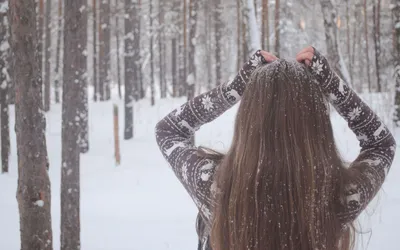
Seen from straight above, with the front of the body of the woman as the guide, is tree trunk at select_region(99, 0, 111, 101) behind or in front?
in front

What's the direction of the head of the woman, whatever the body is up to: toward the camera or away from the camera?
away from the camera

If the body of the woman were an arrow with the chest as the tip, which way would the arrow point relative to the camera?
away from the camera

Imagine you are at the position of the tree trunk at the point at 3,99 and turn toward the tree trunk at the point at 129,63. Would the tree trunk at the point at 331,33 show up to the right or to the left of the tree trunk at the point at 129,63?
right

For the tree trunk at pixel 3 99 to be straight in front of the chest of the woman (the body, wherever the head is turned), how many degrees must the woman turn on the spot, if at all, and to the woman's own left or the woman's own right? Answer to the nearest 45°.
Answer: approximately 45° to the woman's own left

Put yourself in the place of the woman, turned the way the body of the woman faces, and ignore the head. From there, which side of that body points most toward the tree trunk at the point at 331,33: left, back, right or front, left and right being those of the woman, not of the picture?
front

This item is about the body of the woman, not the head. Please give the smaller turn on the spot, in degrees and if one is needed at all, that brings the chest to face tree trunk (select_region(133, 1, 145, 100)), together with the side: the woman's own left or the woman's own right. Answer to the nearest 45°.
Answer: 0° — they already face it

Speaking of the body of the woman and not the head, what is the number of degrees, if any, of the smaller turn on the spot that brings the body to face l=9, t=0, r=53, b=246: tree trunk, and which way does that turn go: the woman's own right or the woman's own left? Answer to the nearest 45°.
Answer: approximately 45° to the woman's own left
